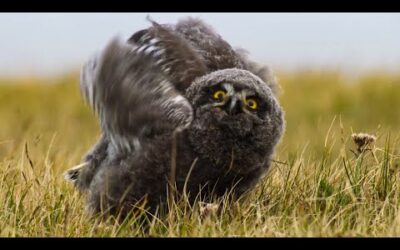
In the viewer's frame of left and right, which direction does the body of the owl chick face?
facing the viewer and to the right of the viewer
